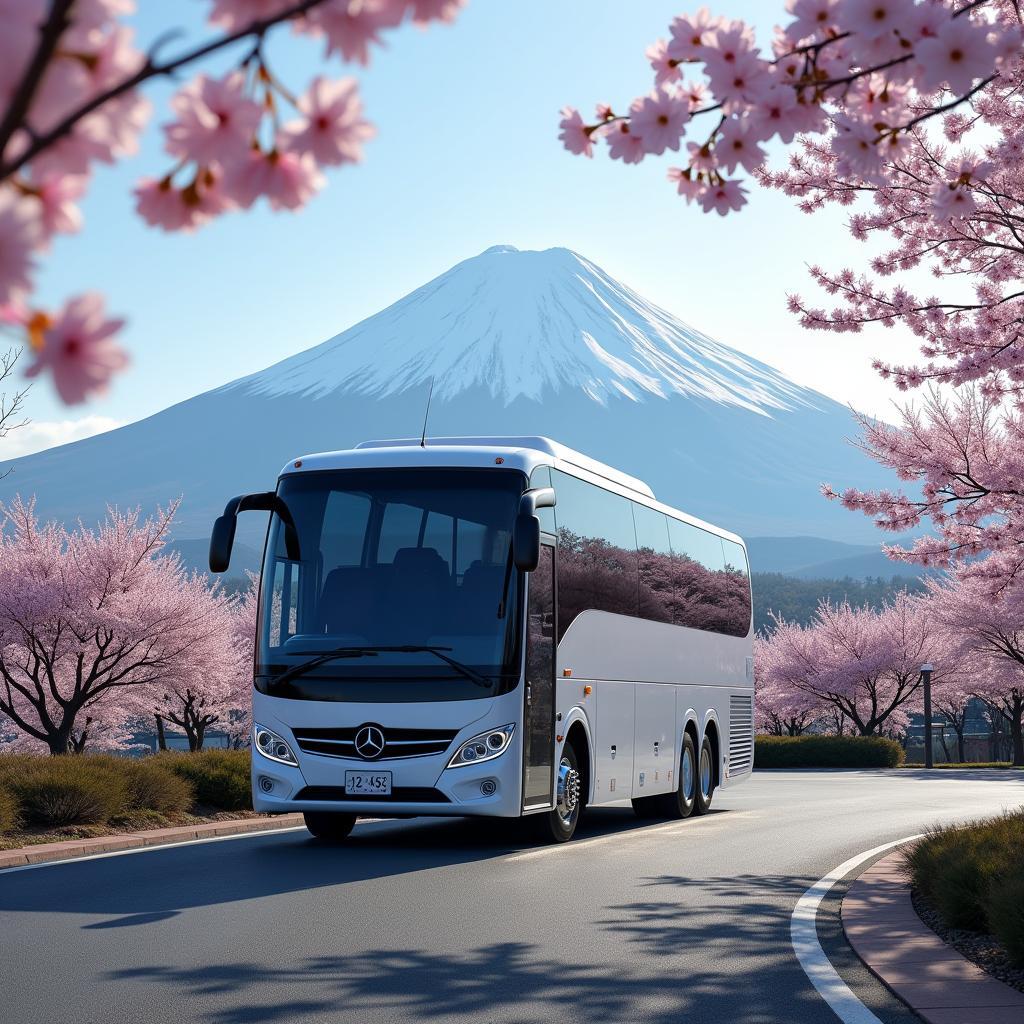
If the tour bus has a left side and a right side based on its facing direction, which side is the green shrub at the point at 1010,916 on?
on its left

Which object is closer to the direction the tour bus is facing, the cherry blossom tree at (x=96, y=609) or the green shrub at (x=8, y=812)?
the green shrub

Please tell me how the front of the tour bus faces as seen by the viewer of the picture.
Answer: facing the viewer and to the left of the viewer

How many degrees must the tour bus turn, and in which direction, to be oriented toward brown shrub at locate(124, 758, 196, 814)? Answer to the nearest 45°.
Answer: approximately 90° to its right

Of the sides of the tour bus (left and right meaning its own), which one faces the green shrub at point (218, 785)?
right

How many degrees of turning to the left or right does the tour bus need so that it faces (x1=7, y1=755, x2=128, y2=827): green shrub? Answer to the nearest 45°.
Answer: approximately 90° to its right

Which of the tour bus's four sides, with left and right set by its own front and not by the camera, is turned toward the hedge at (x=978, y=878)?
left

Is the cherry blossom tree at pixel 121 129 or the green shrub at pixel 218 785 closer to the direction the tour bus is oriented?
the cherry blossom tree

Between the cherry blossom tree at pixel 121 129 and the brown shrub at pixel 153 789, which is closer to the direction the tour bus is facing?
the cherry blossom tree

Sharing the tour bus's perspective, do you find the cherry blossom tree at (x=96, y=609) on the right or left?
on its right

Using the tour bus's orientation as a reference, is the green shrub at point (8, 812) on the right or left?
on its right

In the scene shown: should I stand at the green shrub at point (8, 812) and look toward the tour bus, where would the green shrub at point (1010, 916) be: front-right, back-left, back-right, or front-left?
front-right

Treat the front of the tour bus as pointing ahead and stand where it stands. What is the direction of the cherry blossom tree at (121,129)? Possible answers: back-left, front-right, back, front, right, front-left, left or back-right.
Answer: front-left

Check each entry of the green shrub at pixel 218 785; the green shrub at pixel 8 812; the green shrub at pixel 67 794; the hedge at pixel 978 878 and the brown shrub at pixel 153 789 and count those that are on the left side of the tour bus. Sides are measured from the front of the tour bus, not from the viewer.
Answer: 1
